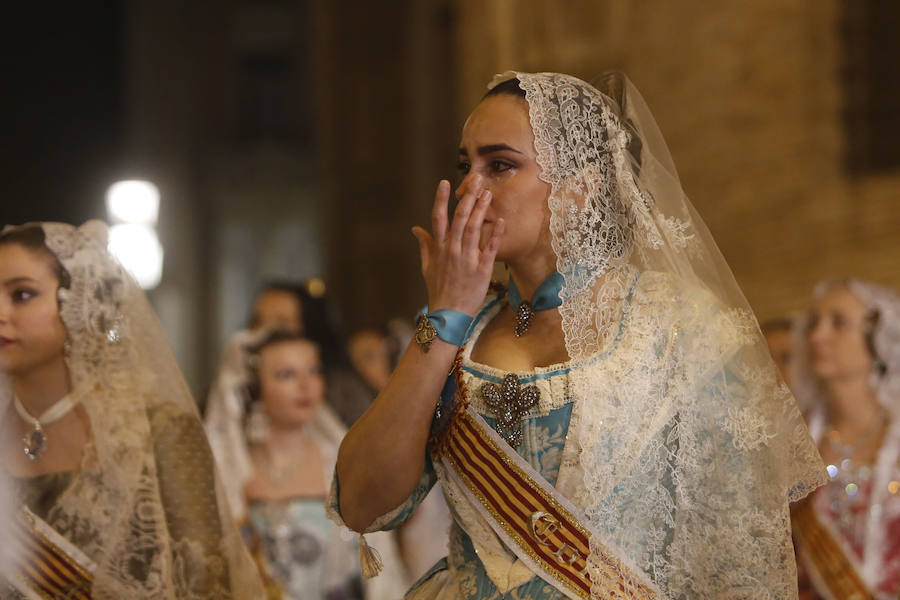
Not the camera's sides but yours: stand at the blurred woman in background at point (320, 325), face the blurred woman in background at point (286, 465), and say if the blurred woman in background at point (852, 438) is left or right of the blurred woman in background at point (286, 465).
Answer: left

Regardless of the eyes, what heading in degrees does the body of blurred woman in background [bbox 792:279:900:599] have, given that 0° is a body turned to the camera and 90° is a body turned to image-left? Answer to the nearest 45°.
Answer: approximately 45°

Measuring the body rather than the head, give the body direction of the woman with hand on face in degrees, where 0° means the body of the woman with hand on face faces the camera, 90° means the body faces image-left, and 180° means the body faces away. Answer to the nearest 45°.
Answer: approximately 45°

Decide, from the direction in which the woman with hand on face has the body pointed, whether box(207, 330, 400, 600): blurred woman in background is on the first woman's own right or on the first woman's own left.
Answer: on the first woman's own right

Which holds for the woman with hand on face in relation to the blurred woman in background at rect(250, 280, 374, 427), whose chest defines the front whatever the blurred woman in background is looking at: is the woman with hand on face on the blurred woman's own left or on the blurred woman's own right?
on the blurred woman's own left

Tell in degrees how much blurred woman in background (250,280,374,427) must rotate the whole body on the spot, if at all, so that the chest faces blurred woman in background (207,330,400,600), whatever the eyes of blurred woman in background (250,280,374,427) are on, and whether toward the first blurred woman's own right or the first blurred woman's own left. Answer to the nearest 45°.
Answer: approximately 45° to the first blurred woman's own left

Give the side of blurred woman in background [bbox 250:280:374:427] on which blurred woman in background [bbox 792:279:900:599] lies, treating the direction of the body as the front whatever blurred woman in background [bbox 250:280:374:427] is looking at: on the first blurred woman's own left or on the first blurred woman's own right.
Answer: on the first blurred woman's own left

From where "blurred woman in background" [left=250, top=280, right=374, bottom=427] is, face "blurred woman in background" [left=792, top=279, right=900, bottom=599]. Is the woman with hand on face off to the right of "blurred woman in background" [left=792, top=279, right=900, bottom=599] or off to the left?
right

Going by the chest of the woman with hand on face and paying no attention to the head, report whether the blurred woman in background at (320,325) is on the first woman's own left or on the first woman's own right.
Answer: on the first woman's own right
